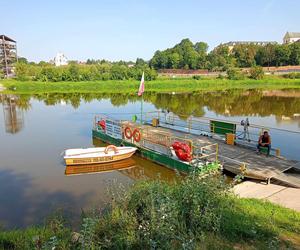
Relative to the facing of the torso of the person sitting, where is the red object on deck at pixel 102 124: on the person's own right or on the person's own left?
on the person's own right

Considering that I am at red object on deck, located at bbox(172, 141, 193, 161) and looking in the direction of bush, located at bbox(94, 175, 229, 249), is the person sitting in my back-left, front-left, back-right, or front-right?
back-left

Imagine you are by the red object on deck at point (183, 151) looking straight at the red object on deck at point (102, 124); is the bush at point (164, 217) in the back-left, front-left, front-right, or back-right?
back-left

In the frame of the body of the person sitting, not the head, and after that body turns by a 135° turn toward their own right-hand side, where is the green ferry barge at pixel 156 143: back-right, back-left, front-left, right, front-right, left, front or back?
left

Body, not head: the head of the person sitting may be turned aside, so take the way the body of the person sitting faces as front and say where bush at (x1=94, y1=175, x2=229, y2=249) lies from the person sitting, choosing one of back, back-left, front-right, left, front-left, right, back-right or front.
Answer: front-left

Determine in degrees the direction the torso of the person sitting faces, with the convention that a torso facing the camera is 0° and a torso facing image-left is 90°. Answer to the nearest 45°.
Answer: approximately 45°

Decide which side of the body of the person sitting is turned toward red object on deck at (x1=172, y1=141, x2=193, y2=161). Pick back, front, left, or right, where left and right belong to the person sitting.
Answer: front
